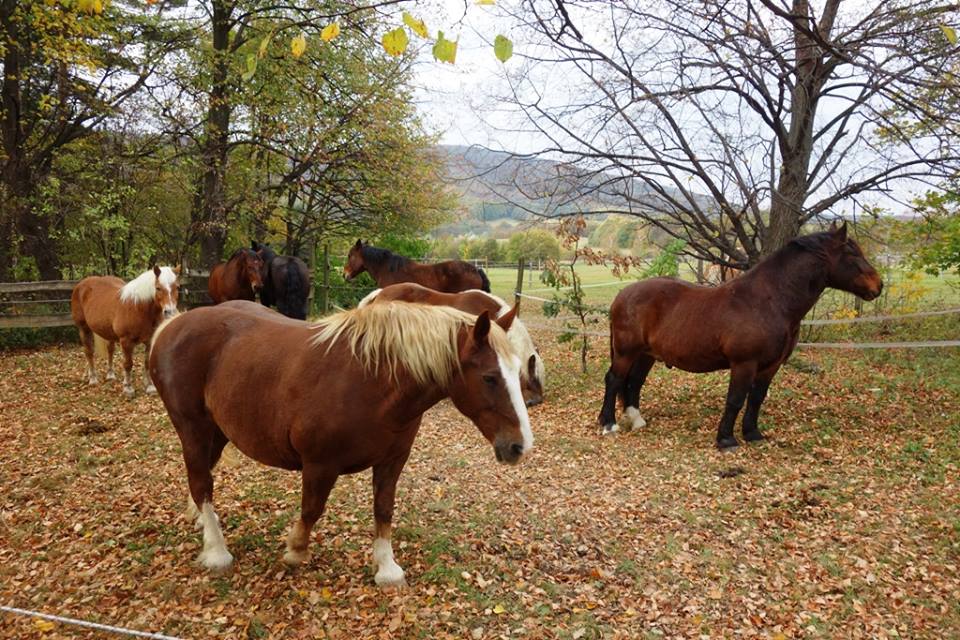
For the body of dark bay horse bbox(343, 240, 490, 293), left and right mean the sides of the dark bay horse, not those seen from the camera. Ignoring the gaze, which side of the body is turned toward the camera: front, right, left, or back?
left

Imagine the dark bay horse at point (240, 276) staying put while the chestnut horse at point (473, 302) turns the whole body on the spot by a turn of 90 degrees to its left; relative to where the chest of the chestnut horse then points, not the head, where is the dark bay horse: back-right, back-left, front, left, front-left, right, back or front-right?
front-left

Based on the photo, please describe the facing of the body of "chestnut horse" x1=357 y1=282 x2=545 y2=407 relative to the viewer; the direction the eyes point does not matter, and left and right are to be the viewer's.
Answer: facing to the right of the viewer

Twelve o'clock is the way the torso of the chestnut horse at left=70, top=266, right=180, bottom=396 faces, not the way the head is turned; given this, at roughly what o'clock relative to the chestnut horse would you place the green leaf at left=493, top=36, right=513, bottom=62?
The green leaf is roughly at 1 o'clock from the chestnut horse.

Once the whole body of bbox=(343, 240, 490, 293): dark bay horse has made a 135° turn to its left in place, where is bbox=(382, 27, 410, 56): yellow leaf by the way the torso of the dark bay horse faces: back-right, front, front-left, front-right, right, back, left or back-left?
front-right

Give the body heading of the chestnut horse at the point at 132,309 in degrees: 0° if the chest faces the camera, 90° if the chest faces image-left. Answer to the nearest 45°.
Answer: approximately 315°

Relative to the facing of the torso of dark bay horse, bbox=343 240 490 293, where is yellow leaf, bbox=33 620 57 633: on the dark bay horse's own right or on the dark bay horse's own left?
on the dark bay horse's own left

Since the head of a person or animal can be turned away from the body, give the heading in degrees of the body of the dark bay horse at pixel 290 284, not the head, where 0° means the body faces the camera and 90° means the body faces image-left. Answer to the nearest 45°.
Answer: approximately 135°

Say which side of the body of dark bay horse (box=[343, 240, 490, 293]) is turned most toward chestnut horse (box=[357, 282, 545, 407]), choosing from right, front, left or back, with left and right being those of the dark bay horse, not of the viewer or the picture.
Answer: left

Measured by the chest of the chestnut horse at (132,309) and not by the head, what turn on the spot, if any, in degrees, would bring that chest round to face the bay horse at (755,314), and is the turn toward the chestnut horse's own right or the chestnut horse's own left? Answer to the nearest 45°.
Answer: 0° — it already faces it

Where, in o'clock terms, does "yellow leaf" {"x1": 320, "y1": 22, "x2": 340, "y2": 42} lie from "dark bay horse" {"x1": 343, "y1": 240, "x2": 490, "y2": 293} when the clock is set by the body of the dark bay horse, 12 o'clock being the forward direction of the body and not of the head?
The yellow leaf is roughly at 9 o'clock from the dark bay horse.

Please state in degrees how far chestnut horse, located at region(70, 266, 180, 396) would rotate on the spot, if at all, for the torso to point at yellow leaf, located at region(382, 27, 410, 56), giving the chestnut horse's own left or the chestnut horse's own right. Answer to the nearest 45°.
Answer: approximately 45° to the chestnut horse's own right

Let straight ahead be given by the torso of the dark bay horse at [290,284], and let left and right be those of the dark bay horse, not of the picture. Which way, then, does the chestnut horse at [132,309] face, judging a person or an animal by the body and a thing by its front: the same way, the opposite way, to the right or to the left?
the opposite way
